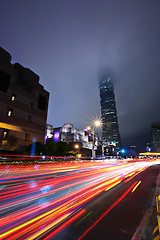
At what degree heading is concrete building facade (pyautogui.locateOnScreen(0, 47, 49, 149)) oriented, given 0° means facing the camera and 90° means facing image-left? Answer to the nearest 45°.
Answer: approximately 315°
